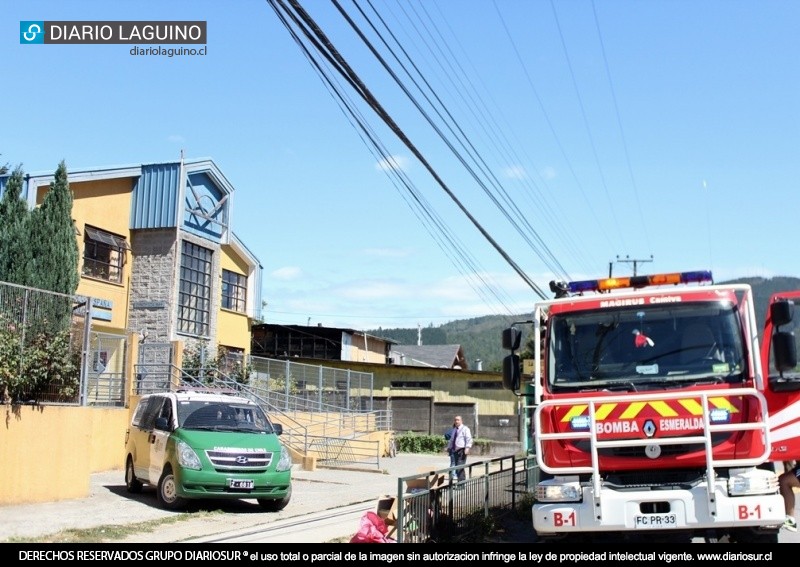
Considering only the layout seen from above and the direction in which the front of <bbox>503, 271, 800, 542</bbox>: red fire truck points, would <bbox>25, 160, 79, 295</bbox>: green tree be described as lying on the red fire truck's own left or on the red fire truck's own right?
on the red fire truck's own right

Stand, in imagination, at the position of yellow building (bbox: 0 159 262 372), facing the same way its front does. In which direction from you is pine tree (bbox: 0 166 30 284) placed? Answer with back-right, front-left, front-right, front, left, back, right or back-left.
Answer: right

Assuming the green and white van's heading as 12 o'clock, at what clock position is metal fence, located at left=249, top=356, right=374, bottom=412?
The metal fence is roughly at 8 o'clock from the green and white van.

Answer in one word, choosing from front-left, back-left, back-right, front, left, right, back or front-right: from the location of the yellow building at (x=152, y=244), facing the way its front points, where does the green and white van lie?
front-right

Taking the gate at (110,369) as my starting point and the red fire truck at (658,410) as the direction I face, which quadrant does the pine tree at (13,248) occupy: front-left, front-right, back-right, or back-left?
back-right

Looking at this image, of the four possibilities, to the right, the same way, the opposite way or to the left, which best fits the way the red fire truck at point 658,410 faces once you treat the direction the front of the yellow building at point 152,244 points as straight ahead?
to the right

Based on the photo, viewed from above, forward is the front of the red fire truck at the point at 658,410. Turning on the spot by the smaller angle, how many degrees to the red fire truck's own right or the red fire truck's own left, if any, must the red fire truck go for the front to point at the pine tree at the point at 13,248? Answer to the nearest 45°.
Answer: approximately 135° to the red fire truck's own right

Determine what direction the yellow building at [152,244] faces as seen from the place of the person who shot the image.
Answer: facing the viewer and to the right of the viewer

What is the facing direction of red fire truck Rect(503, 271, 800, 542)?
toward the camera

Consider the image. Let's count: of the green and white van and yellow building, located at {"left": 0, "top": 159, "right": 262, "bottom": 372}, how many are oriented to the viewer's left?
0
